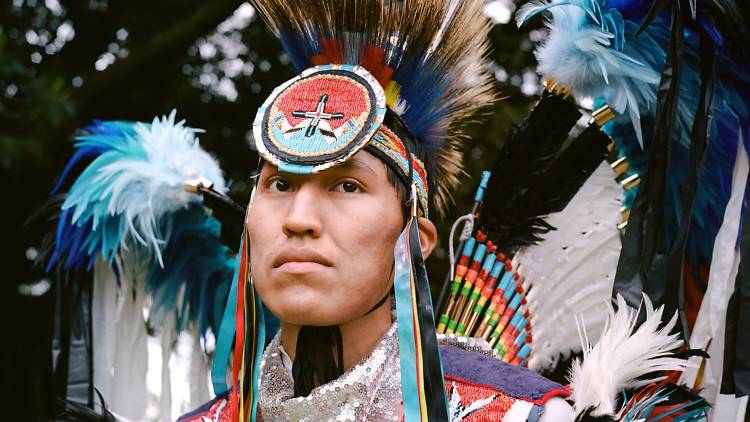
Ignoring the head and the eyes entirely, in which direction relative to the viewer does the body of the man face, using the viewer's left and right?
facing the viewer and to the left of the viewer

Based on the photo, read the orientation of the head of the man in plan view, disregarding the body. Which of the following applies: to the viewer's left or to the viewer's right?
to the viewer's left
